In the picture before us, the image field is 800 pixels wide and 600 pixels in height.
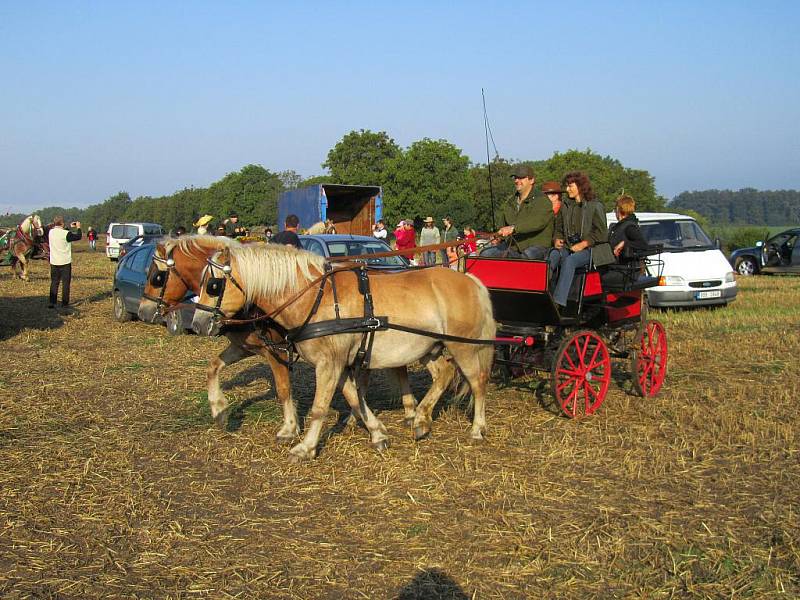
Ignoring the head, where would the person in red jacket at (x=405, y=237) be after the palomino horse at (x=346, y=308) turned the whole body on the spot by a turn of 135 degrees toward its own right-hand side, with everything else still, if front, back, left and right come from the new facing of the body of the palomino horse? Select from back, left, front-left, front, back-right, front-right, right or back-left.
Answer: front-left

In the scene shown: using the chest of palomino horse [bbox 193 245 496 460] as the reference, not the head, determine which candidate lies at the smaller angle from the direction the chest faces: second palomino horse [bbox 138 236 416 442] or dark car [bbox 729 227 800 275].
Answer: the second palomino horse

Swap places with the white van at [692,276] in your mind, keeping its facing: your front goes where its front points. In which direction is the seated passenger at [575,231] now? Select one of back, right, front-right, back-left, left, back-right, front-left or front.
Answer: front-right

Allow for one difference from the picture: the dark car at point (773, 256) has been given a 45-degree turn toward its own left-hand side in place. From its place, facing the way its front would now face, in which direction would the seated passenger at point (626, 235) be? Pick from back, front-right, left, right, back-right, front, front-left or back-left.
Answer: front-left

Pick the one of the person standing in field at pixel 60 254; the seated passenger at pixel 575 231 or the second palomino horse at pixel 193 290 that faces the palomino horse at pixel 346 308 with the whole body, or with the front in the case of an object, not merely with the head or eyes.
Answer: the seated passenger

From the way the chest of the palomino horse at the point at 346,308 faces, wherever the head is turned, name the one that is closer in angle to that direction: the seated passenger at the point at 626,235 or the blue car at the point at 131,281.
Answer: the blue car

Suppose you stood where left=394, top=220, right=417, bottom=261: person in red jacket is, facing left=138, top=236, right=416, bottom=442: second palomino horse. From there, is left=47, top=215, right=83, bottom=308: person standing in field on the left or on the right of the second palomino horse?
right

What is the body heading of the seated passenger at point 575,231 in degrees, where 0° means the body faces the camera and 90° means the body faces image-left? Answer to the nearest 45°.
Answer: approximately 45°

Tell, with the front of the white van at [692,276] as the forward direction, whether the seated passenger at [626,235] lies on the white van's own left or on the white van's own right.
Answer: on the white van's own right

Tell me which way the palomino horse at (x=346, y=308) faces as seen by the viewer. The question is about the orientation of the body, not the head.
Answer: to the viewer's left

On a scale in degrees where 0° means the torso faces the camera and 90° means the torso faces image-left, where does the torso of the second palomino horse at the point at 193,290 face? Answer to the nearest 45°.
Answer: approximately 90°

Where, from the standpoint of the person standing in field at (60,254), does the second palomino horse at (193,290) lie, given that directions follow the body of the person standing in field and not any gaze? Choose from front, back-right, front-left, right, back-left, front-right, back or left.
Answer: back
